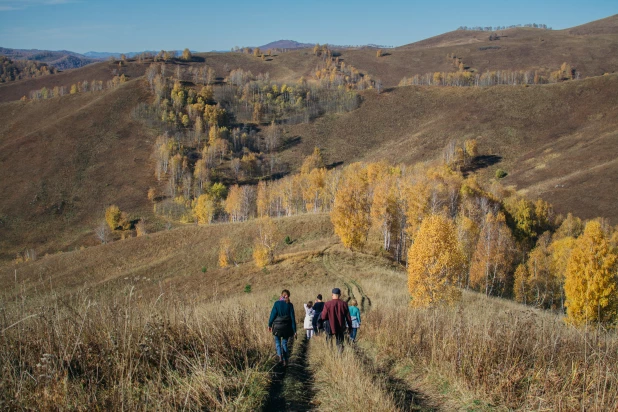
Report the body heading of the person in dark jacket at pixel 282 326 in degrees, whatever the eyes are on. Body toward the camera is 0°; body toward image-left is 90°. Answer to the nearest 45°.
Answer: approximately 180°

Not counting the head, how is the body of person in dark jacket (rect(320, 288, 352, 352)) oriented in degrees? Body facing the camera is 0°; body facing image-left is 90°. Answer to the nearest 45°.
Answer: approximately 180°

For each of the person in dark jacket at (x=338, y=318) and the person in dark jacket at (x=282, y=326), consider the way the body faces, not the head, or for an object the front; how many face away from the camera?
2

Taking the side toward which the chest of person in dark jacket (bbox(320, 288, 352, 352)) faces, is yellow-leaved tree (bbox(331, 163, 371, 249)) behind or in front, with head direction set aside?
in front

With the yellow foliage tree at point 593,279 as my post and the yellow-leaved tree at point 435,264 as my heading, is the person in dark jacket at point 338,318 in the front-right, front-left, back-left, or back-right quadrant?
front-left

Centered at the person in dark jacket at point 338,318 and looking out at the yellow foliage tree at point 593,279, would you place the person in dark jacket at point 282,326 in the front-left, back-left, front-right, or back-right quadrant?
back-left

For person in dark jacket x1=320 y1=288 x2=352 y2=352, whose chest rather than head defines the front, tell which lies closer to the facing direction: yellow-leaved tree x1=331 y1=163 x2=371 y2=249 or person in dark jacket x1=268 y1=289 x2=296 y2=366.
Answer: the yellow-leaved tree

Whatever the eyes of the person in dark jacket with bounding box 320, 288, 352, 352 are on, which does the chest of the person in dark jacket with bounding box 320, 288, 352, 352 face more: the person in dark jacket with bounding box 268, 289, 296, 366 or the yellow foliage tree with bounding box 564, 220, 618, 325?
the yellow foliage tree

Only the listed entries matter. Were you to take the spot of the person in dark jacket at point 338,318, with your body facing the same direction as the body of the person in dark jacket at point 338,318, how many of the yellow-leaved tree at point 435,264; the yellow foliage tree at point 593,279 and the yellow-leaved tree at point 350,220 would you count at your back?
0

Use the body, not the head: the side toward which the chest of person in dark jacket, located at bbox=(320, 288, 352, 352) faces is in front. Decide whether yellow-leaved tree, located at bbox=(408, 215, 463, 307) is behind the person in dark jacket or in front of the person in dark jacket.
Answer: in front

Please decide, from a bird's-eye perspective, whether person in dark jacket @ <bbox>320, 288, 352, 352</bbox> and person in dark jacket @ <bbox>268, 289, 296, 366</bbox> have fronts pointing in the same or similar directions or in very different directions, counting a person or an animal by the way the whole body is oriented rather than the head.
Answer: same or similar directions

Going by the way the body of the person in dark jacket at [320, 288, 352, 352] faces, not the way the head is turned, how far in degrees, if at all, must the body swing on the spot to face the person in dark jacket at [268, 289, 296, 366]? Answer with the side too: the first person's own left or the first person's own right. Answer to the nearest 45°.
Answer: approximately 135° to the first person's own left

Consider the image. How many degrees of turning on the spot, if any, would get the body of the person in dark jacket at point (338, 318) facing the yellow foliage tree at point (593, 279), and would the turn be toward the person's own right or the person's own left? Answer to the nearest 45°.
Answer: approximately 45° to the person's own right
